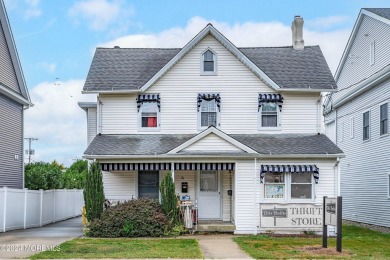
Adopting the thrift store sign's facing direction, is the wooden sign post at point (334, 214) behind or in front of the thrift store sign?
in front

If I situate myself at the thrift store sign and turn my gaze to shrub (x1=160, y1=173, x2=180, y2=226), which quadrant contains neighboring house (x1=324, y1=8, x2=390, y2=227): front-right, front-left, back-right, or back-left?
back-right

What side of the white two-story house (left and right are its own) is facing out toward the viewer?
front

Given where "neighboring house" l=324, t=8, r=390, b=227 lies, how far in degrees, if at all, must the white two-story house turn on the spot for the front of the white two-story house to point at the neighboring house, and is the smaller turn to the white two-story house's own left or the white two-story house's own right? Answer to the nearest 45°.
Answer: approximately 135° to the white two-story house's own left

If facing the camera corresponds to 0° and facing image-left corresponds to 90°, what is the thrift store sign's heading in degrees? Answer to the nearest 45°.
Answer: approximately 0°

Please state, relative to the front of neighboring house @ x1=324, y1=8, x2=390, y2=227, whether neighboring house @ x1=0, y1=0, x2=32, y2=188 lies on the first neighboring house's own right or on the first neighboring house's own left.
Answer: on the first neighboring house's own right

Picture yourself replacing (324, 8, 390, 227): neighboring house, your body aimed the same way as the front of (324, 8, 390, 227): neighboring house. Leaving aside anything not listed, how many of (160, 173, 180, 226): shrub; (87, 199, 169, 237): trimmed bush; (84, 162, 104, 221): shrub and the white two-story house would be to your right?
4
